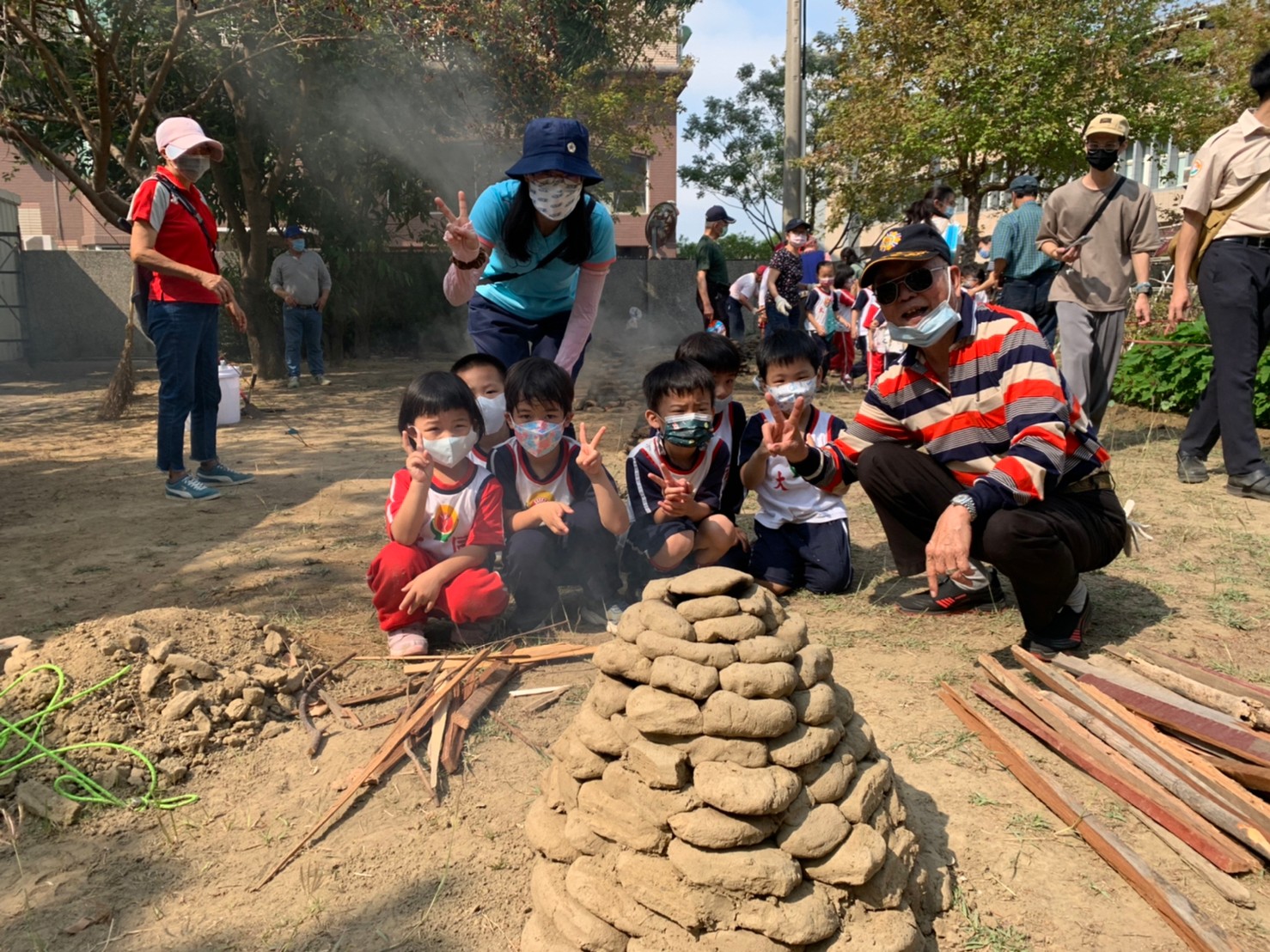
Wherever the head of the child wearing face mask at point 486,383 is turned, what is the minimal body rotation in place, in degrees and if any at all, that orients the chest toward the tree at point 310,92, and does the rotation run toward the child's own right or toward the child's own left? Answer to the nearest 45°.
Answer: approximately 180°

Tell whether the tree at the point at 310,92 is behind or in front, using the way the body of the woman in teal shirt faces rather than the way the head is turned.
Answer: behind

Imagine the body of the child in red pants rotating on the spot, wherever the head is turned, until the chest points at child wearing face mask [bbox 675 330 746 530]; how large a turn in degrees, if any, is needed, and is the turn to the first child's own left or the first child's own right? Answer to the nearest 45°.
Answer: approximately 135° to the first child's own left

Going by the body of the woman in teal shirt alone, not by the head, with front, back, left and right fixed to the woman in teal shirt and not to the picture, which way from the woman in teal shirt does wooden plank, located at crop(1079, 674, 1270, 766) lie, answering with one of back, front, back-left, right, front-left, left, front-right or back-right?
front-left

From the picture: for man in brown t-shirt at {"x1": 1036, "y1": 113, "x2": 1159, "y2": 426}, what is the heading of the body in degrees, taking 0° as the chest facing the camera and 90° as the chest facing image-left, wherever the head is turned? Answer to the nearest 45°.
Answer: approximately 0°

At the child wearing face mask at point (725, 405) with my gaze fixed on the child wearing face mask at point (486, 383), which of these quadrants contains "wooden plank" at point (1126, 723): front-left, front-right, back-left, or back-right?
back-left

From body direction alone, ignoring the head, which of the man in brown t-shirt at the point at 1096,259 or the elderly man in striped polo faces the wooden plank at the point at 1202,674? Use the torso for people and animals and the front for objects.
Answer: the man in brown t-shirt

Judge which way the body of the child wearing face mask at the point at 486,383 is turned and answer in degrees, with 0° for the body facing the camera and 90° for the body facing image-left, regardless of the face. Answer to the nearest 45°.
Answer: approximately 0°

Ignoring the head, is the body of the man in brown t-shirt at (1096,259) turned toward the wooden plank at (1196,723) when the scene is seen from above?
yes
